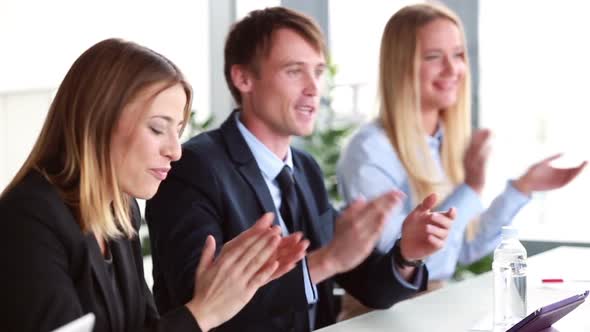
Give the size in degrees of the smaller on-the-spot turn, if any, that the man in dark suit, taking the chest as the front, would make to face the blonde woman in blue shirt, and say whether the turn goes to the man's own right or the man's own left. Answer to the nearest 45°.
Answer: approximately 90° to the man's own left

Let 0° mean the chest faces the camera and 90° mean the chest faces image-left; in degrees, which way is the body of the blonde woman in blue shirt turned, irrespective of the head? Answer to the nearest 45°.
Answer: approximately 315°

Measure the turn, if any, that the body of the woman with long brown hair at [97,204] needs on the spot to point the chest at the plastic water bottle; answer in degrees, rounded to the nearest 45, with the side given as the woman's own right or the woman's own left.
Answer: approximately 45° to the woman's own left

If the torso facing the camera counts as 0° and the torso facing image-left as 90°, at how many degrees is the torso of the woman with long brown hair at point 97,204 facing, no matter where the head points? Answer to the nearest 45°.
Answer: approximately 315°

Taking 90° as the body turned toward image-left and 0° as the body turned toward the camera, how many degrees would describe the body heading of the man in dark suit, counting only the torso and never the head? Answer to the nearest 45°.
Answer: approximately 315°
